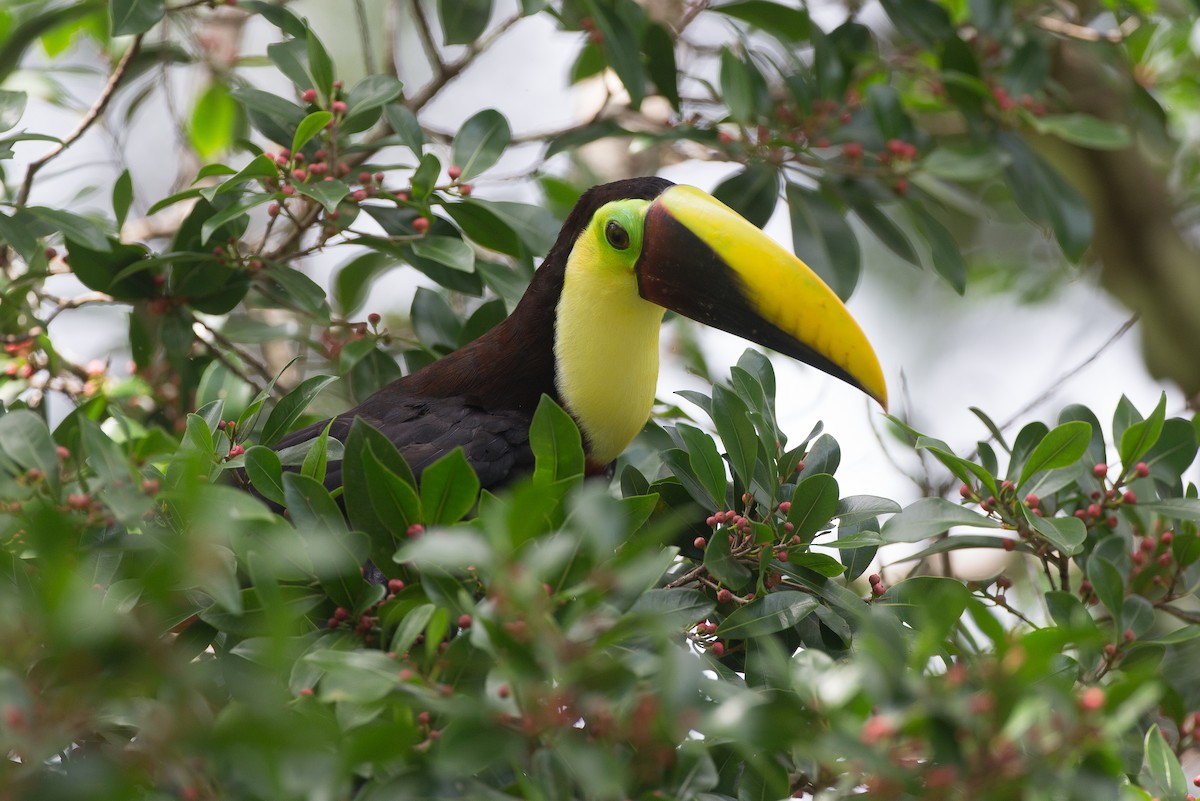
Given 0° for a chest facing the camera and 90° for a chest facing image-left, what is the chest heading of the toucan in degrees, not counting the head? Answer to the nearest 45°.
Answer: approximately 270°
